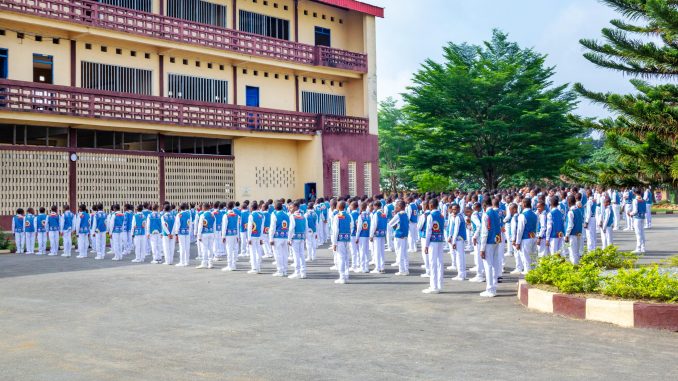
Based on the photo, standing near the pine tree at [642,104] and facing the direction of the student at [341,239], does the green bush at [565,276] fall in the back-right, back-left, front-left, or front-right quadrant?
front-left

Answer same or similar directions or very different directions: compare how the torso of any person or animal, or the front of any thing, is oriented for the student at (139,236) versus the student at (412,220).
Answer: same or similar directions

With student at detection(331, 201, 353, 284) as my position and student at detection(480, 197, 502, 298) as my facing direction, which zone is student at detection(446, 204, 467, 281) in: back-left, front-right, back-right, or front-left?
front-left

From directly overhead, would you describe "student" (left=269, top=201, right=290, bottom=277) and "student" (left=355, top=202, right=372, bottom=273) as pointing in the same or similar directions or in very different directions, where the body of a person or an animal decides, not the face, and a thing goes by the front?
same or similar directions
